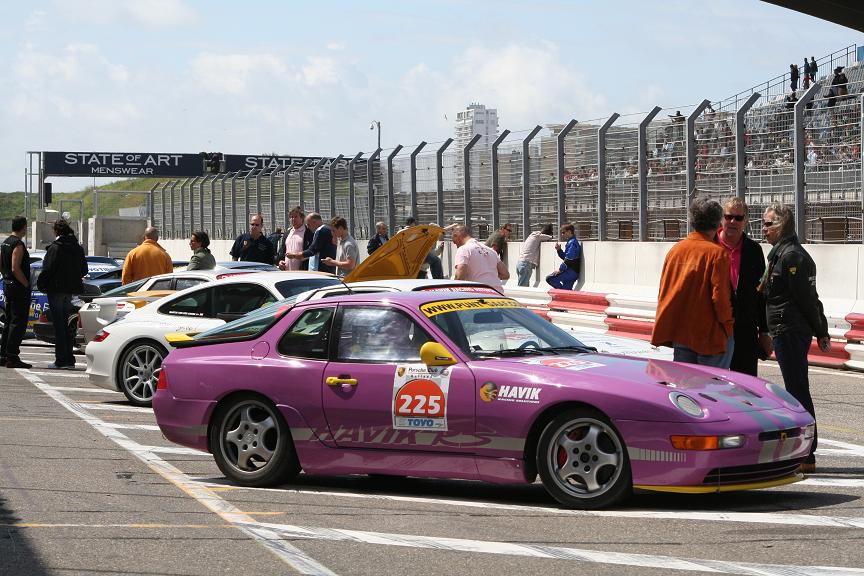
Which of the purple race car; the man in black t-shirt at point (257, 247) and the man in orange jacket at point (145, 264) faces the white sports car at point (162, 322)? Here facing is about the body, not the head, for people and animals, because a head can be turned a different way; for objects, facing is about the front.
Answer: the man in black t-shirt

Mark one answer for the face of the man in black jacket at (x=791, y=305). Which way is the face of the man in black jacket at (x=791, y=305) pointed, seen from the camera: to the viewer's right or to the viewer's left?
to the viewer's left

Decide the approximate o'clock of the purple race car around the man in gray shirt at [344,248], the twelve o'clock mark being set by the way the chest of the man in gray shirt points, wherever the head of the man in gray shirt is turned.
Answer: The purple race car is roughly at 9 o'clock from the man in gray shirt.

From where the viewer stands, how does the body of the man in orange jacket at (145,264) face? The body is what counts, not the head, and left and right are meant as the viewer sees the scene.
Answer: facing away from the viewer

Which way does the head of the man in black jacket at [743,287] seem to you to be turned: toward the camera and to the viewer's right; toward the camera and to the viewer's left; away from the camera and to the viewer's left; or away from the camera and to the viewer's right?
toward the camera and to the viewer's left

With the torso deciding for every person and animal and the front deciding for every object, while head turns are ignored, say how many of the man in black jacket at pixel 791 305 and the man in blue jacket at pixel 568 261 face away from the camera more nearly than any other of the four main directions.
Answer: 0

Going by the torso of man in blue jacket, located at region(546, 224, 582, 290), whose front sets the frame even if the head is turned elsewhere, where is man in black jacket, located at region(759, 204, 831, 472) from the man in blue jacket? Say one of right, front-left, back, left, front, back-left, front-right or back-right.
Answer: left

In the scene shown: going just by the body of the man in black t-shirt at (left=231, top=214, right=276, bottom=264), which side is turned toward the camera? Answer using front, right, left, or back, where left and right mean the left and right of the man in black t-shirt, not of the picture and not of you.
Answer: front

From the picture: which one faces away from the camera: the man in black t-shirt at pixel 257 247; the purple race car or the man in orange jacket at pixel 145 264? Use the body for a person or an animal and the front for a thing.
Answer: the man in orange jacket

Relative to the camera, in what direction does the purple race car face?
facing the viewer and to the right of the viewer

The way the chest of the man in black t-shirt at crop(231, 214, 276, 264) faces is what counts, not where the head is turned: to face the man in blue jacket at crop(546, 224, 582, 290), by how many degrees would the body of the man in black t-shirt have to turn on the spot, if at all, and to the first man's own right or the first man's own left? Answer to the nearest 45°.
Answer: approximately 90° to the first man's own left

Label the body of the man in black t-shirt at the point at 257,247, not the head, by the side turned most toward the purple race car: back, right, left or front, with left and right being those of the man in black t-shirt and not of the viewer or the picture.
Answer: front

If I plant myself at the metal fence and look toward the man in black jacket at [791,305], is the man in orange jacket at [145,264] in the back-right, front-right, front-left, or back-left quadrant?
front-right

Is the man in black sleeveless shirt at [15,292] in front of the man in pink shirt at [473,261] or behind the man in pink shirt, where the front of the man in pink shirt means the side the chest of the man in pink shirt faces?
in front
